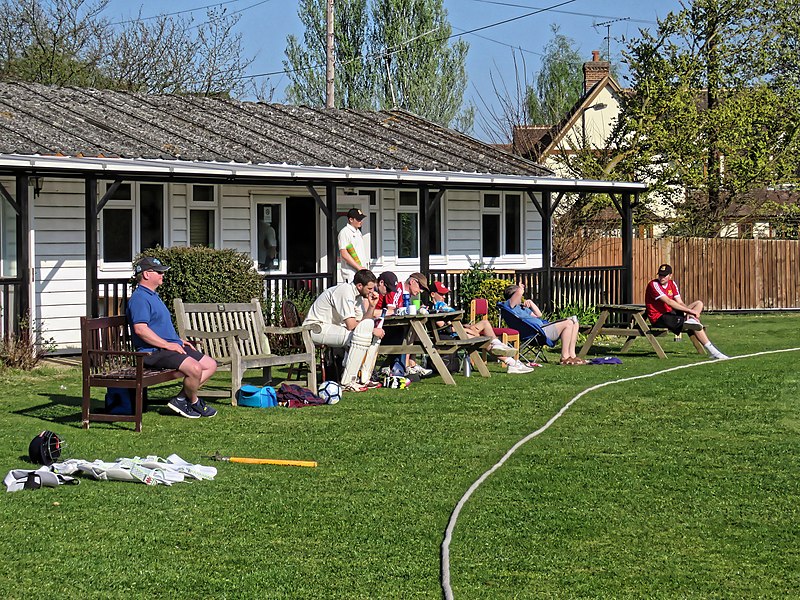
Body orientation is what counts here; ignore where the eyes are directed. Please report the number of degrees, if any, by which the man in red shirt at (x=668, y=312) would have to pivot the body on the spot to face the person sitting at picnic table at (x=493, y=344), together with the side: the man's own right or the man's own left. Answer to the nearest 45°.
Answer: approximately 90° to the man's own right

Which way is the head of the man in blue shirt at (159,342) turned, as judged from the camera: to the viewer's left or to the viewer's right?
to the viewer's right

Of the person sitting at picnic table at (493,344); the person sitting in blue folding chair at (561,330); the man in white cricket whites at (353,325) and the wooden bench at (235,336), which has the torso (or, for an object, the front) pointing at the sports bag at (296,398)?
the wooden bench

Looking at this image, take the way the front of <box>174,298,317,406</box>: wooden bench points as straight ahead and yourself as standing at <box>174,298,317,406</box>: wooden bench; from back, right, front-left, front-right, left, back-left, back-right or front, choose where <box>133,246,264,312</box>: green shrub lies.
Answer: back-left

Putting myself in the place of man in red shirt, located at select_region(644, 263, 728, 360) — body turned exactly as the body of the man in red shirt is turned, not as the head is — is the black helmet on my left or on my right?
on my right

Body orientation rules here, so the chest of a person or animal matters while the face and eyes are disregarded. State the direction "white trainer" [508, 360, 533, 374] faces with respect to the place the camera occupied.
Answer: facing to the right of the viewer

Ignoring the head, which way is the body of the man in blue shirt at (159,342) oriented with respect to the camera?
to the viewer's right

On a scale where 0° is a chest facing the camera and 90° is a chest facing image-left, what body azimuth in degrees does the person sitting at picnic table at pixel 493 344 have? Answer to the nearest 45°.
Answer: approximately 270°

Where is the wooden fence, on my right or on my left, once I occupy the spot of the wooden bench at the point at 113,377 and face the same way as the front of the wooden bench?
on my left

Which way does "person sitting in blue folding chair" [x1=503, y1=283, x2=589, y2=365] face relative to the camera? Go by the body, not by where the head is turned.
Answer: to the viewer's right

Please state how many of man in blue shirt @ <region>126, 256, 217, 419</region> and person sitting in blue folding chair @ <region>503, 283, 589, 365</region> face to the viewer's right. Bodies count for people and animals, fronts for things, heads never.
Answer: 2

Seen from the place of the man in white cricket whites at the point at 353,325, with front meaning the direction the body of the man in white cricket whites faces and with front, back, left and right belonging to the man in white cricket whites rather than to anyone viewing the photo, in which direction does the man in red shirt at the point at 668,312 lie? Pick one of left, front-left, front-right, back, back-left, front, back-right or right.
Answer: front-left
